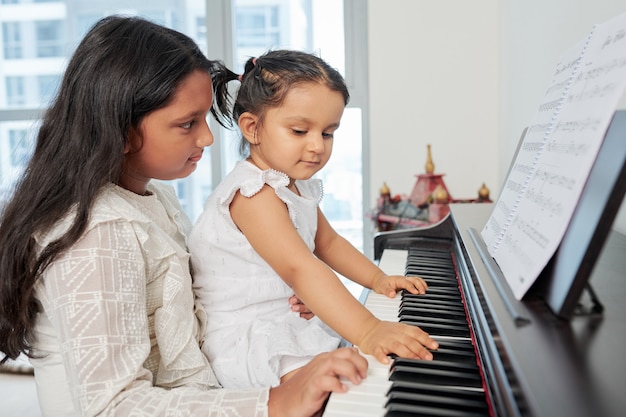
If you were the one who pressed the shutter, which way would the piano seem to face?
facing to the left of the viewer

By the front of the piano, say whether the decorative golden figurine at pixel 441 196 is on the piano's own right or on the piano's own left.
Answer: on the piano's own right

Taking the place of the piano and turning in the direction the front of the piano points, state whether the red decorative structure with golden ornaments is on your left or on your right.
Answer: on your right
